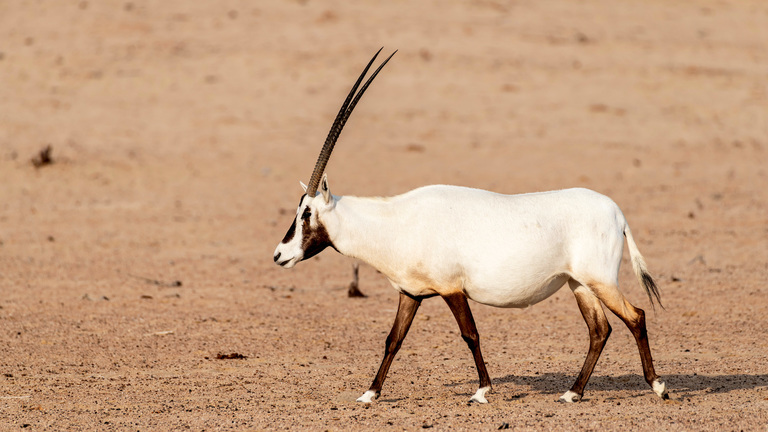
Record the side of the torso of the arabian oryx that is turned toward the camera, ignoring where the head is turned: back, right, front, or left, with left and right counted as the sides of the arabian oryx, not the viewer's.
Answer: left
